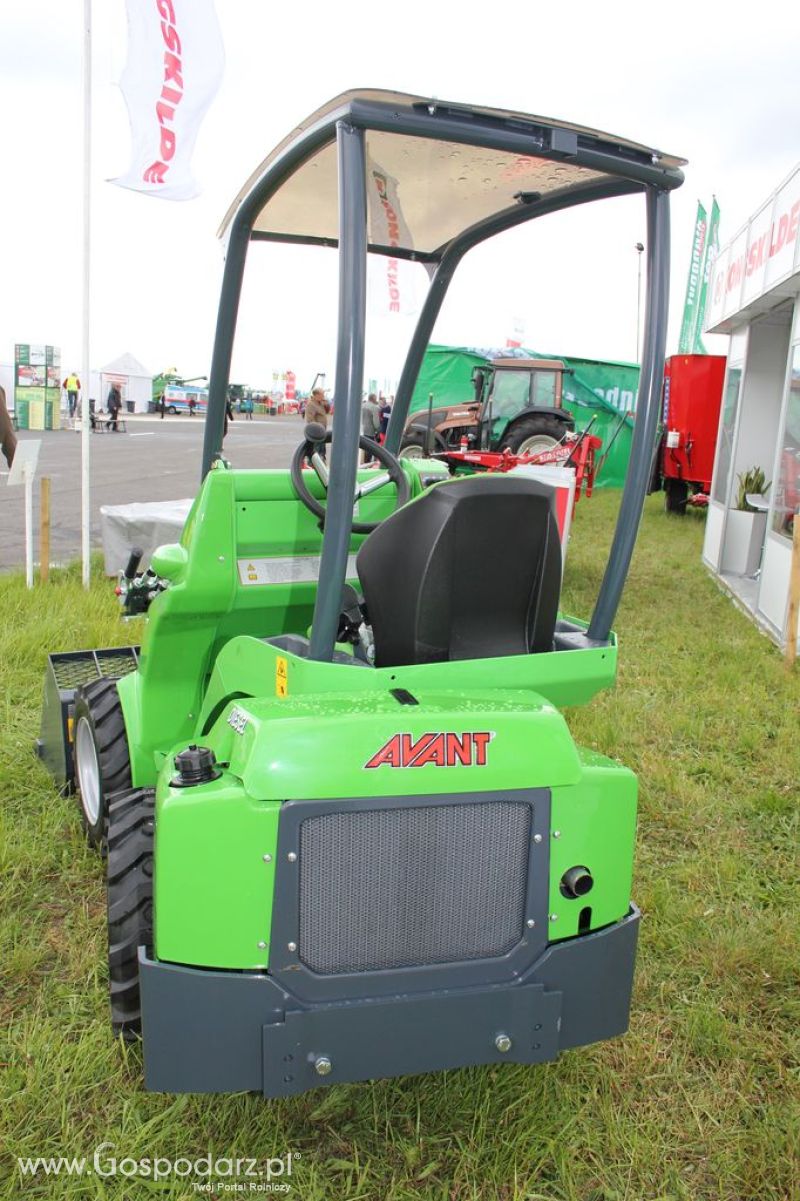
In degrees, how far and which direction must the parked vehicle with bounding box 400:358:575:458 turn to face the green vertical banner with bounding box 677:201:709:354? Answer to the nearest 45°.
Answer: approximately 135° to its right

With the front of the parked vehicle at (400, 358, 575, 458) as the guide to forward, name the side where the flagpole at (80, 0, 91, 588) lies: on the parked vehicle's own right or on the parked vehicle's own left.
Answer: on the parked vehicle's own left

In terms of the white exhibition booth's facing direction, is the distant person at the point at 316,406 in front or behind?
in front

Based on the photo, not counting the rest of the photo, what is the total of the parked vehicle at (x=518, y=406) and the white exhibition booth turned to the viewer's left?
2

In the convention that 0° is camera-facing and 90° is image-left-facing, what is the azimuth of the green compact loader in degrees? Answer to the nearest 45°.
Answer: approximately 135°

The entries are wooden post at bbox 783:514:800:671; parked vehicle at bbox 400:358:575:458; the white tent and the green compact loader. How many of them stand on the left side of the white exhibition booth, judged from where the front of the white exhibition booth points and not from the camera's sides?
2

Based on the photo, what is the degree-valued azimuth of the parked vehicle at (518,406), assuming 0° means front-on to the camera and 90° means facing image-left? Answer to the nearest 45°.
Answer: approximately 90°

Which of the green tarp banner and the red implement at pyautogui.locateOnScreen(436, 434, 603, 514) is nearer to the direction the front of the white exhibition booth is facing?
the red implement

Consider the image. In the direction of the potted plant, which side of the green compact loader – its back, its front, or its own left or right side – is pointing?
right

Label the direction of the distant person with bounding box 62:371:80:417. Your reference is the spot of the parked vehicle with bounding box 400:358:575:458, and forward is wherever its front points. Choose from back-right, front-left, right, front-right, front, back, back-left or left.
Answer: front-right

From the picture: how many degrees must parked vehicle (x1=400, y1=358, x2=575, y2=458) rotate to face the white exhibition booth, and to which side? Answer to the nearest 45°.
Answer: approximately 90° to its left

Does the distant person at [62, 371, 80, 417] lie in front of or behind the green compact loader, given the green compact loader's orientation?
in front

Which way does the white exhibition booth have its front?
to the viewer's left

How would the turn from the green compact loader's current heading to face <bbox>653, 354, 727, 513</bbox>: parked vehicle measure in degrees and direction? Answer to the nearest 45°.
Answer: approximately 45° to its right

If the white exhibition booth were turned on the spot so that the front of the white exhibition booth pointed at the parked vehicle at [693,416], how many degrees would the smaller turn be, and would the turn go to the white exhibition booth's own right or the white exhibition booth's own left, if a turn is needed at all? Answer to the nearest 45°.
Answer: approximately 90° to the white exhibition booth's own right
